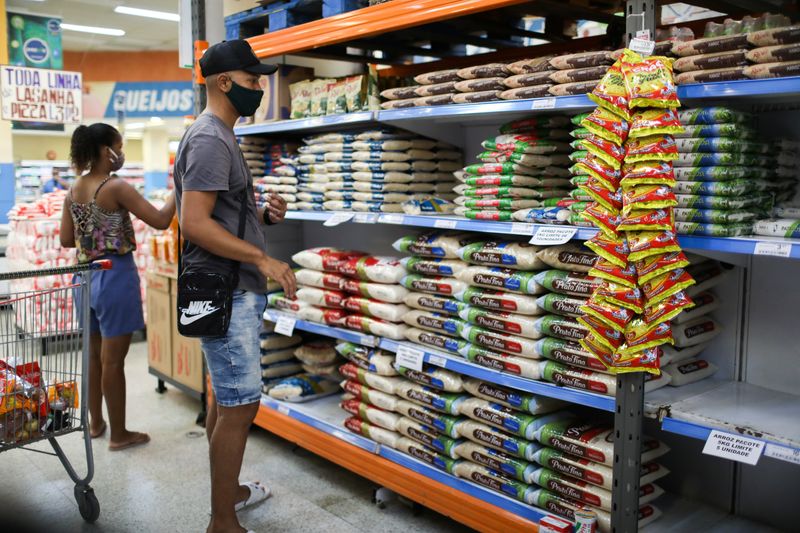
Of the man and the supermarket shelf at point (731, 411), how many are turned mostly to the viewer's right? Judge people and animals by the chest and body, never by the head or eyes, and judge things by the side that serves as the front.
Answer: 1

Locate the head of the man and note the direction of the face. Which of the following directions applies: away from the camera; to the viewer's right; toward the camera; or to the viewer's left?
to the viewer's right

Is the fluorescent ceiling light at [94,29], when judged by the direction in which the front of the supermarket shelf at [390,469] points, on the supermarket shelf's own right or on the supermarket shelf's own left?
on the supermarket shelf's own right

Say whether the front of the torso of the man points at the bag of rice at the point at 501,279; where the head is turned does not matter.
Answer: yes

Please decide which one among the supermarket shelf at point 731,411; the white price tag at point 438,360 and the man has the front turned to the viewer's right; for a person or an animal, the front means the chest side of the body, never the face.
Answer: the man

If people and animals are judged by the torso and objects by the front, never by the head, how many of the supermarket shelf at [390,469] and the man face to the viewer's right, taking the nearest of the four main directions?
1

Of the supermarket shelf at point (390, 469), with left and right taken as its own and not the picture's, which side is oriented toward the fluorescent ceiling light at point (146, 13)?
right

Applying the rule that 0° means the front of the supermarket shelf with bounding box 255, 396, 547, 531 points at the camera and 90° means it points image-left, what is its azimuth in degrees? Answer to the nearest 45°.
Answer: approximately 45°

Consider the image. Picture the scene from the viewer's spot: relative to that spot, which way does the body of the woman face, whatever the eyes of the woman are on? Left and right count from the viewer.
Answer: facing away from the viewer and to the right of the viewer

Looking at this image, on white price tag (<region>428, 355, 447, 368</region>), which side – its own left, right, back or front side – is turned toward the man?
front

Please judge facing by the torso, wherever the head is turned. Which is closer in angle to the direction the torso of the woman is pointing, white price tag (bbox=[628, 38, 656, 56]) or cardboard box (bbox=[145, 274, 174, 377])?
the cardboard box

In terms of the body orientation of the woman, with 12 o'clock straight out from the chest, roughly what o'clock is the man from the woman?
The man is roughly at 4 o'clock from the woman.

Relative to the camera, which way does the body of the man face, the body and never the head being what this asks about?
to the viewer's right
